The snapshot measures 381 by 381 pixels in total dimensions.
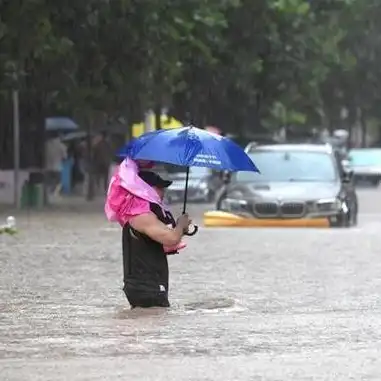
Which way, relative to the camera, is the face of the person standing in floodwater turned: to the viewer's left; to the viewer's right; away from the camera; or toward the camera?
to the viewer's right

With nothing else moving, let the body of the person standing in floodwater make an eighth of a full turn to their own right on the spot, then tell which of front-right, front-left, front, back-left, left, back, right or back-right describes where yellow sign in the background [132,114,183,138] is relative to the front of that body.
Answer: back-left

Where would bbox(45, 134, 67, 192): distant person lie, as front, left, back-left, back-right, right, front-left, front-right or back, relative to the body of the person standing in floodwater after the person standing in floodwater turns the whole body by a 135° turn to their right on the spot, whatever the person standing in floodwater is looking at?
back-right

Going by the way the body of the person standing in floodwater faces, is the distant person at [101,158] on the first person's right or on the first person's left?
on the first person's left

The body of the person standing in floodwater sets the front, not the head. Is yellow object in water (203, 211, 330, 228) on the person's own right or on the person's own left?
on the person's own left

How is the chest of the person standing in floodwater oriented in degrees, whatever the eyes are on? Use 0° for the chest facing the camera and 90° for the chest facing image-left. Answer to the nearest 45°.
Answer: approximately 270°
